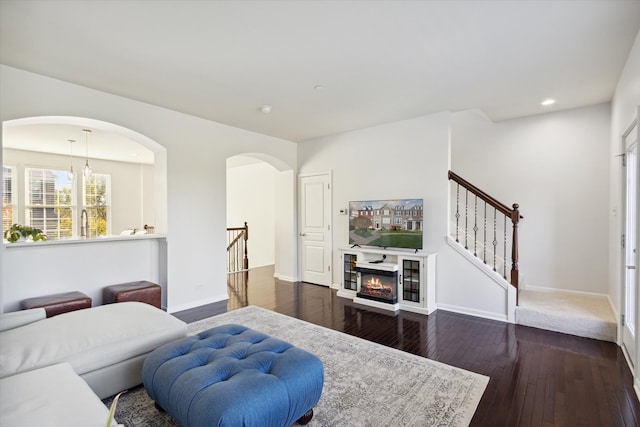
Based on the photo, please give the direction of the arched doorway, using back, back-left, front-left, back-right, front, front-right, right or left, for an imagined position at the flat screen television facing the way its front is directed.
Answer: right

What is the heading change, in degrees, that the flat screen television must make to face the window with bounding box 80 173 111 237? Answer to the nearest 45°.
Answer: approximately 45° to its right

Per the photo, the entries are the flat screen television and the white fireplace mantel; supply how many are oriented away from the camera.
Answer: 0

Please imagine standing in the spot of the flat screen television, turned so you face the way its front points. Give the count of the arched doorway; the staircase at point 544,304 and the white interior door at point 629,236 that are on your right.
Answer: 1

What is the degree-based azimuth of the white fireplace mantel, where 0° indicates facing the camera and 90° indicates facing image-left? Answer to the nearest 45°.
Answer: approximately 45°

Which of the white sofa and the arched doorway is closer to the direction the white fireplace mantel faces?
the white sofa

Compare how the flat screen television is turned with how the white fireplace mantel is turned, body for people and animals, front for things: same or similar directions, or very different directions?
same or similar directions

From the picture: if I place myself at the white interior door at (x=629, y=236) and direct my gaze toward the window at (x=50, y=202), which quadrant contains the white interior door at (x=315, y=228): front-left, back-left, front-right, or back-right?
front-right

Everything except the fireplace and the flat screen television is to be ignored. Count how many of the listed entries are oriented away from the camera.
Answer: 0

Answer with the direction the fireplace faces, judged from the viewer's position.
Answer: facing the viewer and to the left of the viewer

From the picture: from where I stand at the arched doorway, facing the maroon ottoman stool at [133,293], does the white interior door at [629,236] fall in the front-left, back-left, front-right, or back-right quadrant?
front-left

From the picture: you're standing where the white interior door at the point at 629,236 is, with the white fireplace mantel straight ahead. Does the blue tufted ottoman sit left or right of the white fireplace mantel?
left

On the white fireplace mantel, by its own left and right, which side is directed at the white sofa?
front

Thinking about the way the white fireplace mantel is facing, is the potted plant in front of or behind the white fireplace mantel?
in front

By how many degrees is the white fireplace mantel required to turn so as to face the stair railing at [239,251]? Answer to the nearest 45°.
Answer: approximately 90° to its right
